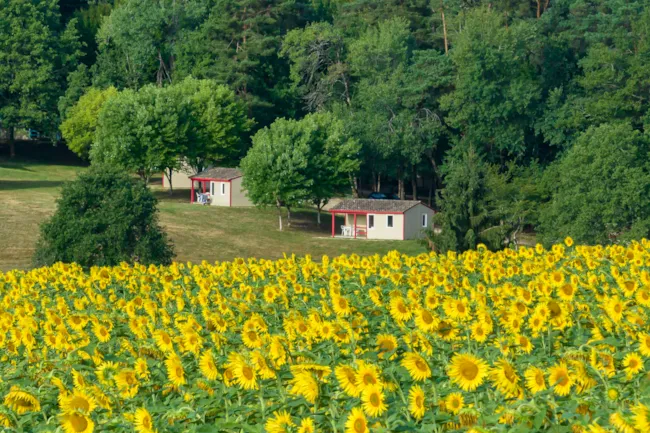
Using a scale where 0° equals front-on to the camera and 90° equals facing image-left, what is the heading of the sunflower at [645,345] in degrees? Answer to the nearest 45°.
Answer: approximately 0°

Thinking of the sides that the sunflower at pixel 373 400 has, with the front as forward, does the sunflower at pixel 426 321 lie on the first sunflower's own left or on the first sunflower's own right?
on the first sunflower's own left

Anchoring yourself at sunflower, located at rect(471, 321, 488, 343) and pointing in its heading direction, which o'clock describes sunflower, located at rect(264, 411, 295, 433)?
sunflower, located at rect(264, 411, 295, 433) is roughly at 1 o'clock from sunflower, located at rect(471, 321, 488, 343).
